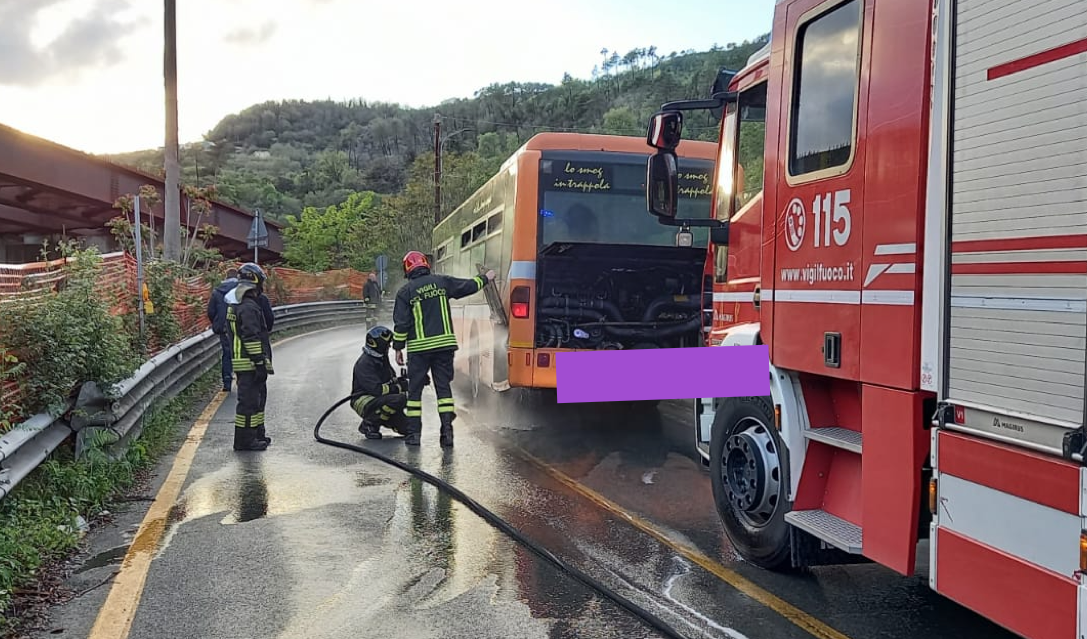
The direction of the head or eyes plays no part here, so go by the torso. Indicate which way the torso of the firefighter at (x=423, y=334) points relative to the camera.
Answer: away from the camera

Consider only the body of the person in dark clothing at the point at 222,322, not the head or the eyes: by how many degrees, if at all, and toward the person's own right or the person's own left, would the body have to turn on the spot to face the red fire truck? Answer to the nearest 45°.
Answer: approximately 90° to the person's own right

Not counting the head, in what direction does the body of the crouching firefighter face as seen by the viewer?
to the viewer's right

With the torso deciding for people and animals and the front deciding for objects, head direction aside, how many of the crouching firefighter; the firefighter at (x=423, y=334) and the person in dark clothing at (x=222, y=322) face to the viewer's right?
1

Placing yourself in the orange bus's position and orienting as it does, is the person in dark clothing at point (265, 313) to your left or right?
on your left

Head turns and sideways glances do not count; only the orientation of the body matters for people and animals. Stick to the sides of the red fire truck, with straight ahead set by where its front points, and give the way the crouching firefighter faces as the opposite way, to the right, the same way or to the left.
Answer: to the right

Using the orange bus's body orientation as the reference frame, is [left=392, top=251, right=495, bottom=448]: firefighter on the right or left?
on its left

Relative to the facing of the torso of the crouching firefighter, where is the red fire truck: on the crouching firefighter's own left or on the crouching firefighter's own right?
on the crouching firefighter's own right

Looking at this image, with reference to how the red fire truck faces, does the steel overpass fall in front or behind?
in front
